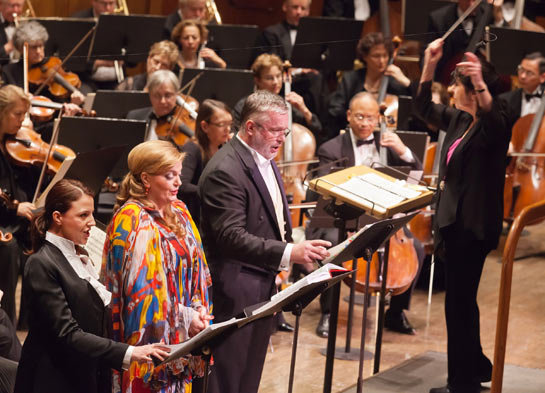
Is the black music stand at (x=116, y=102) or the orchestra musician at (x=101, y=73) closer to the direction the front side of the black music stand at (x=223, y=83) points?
the orchestra musician

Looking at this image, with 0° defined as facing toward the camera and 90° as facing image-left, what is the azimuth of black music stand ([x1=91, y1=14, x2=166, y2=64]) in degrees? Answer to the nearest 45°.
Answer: approximately 180°

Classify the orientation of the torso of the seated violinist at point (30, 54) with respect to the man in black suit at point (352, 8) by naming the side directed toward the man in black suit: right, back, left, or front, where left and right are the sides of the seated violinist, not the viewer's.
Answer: left

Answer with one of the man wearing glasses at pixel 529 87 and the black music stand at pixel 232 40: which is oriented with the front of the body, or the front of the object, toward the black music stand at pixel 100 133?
the man wearing glasses

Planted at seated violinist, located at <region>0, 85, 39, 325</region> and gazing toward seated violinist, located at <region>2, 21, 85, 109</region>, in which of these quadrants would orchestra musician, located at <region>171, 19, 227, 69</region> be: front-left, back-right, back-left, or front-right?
front-right

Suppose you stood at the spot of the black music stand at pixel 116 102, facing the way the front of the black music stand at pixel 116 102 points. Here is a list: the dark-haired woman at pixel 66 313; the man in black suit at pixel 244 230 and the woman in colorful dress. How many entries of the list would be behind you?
3

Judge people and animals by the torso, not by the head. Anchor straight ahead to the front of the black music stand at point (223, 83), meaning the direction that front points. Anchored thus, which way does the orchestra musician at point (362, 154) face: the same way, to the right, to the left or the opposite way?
the opposite way

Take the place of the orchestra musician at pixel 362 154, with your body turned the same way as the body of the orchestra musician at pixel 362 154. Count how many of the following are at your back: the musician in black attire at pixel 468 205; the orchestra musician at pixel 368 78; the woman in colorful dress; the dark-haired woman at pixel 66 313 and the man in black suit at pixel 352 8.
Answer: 2

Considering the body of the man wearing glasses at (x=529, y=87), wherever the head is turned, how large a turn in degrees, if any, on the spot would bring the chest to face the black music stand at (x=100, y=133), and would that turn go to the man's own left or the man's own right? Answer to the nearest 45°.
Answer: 0° — they already face it

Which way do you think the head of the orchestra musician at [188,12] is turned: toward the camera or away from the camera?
toward the camera

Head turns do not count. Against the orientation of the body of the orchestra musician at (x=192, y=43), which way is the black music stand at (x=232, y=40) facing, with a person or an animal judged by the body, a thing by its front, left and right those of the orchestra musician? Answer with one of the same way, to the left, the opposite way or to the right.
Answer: the opposite way

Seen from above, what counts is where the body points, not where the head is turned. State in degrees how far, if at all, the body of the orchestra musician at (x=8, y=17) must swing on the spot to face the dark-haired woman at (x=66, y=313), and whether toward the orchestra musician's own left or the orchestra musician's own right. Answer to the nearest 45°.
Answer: approximately 45° to the orchestra musician's own right

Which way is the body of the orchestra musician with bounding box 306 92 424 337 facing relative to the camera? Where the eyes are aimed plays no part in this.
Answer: toward the camera

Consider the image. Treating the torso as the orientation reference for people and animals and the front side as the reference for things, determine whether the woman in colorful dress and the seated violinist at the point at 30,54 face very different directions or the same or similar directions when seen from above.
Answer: same or similar directions

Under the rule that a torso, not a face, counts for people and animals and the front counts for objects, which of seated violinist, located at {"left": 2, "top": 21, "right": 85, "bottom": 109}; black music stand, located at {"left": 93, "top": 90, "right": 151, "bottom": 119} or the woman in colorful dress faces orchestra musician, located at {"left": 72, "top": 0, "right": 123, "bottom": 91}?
the black music stand

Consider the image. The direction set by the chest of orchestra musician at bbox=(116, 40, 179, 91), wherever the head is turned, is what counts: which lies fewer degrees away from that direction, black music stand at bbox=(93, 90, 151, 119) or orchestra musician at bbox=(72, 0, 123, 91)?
the black music stand

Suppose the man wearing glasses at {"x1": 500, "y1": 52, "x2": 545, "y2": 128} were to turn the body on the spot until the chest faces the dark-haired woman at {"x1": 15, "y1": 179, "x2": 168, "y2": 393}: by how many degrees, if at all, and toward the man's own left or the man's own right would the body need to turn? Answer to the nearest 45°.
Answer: approximately 45° to the man's own left

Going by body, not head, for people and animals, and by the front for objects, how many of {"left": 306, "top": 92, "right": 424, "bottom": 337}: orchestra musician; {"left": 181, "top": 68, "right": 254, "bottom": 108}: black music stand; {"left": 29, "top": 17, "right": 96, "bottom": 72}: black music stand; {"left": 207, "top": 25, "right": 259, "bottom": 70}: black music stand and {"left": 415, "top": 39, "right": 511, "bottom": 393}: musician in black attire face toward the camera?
1

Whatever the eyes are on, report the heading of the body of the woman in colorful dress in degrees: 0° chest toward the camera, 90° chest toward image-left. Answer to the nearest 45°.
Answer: approximately 315°

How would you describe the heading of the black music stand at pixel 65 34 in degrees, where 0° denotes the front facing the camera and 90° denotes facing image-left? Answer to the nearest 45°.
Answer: approximately 180°
